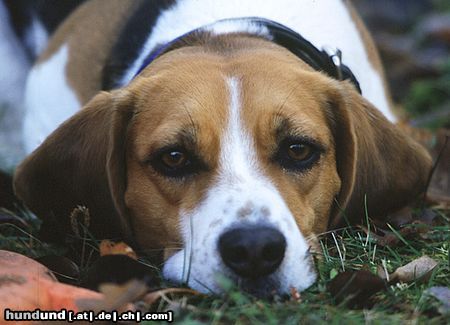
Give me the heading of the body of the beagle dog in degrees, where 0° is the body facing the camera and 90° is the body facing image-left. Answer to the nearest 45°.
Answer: approximately 0°

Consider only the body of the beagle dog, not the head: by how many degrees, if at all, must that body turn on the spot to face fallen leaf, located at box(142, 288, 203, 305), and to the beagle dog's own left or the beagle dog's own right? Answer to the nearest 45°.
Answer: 0° — it already faces it

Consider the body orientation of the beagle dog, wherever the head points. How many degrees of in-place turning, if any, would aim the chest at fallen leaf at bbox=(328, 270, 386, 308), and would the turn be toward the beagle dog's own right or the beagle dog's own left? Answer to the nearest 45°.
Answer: approximately 45° to the beagle dog's own left

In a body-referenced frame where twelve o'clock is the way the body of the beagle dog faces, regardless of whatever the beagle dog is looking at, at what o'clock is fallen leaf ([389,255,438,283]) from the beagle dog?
The fallen leaf is roughly at 10 o'clock from the beagle dog.
